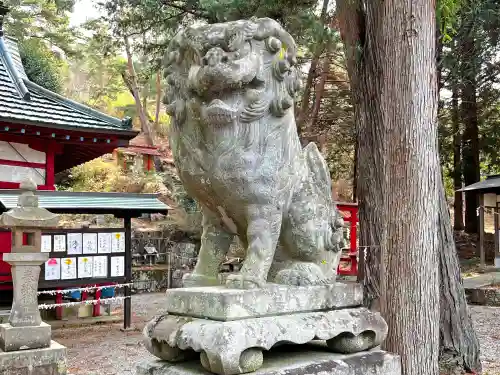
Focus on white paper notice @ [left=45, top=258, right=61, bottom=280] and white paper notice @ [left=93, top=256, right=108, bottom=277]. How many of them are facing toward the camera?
2

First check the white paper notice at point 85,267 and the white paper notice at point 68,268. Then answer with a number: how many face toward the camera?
2

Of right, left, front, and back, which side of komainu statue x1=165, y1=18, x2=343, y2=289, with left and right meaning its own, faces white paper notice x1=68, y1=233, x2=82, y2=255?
right

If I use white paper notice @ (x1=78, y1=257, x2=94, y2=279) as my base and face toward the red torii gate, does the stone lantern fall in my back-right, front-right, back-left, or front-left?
back-right

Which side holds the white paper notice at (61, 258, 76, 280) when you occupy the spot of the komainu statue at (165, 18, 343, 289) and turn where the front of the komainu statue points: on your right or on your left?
on your right
